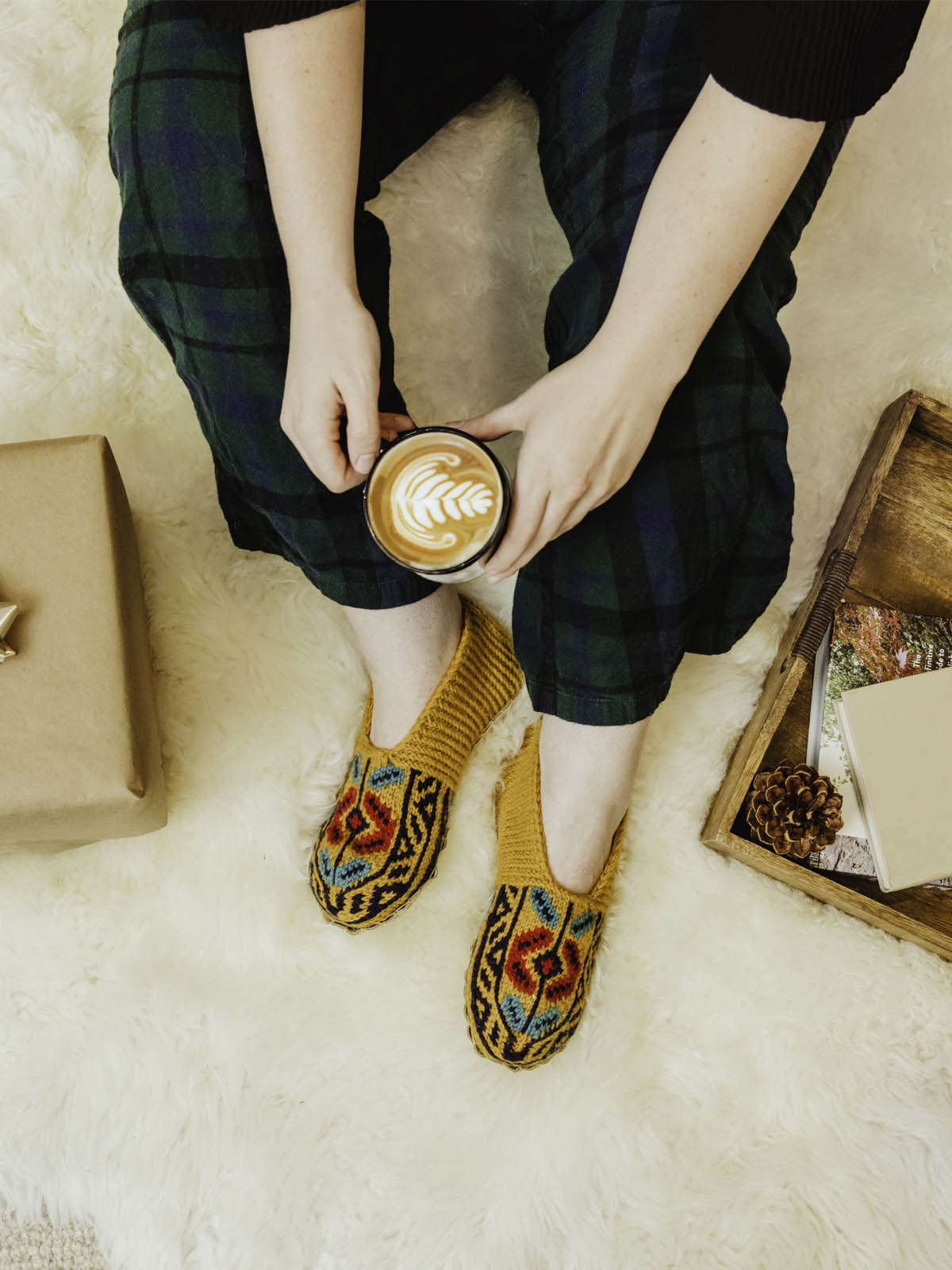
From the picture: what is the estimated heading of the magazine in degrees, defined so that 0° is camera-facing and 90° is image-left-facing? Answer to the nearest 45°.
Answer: approximately 0°
